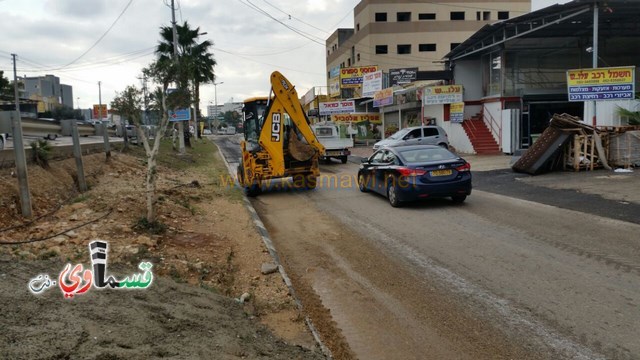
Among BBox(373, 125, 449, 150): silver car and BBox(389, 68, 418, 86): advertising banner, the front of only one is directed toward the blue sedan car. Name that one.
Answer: the advertising banner

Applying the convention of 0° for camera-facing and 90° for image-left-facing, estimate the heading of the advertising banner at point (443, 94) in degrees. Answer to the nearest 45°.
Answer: approximately 0°

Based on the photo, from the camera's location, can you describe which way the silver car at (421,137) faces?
facing to the left of the viewer

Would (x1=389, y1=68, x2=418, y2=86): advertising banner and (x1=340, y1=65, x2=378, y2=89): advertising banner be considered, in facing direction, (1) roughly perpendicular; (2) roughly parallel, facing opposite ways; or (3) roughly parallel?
roughly parallel

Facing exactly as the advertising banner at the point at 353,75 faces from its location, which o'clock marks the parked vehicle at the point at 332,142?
The parked vehicle is roughly at 12 o'clock from the advertising banner.

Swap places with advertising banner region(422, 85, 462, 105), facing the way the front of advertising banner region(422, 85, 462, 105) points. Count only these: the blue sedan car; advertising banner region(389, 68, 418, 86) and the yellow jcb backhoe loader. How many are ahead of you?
2

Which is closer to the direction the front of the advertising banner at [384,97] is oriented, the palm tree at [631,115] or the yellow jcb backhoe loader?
the yellow jcb backhoe loader

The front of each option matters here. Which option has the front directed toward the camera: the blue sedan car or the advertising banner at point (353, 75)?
the advertising banner

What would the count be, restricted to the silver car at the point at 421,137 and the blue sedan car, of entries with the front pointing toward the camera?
0

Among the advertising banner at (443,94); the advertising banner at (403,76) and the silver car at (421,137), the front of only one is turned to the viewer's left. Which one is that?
the silver car

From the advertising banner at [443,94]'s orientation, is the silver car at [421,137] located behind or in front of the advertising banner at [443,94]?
in front

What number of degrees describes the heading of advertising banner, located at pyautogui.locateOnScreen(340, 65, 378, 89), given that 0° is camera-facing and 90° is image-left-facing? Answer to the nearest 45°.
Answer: approximately 0°

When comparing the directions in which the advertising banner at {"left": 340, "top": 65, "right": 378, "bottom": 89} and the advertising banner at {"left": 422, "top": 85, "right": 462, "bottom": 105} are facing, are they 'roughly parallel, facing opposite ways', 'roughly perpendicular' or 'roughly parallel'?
roughly parallel

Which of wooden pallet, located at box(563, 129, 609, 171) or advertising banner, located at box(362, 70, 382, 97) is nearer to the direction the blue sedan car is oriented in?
the advertising banner

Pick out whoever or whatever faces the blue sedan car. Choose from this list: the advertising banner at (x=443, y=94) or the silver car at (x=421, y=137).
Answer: the advertising banner

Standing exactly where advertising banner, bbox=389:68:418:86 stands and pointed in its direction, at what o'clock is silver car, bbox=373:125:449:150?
The silver car is roughly at 12 o'clock from the advertising banner.

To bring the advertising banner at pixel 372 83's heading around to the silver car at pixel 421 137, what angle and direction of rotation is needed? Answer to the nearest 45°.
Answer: approximately 45° to its left

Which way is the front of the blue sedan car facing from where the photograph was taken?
facing away from the viewer and to the left of the viewer
